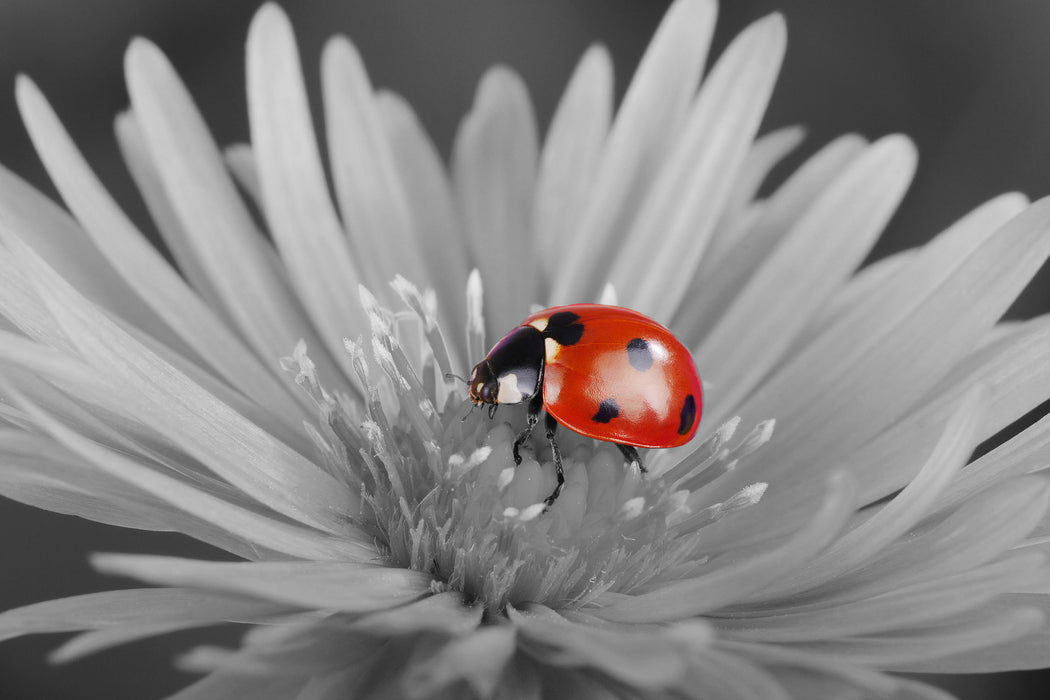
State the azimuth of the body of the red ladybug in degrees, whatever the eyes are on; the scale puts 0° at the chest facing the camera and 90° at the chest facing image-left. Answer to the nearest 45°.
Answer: approximately 90°
